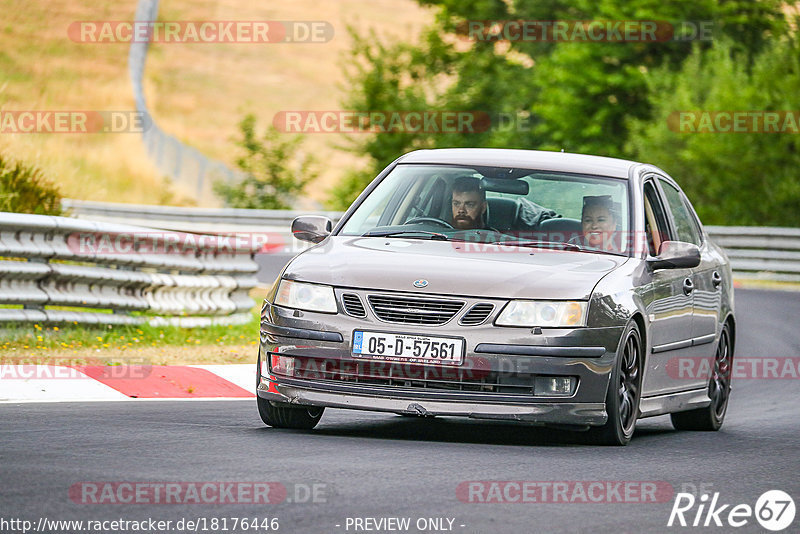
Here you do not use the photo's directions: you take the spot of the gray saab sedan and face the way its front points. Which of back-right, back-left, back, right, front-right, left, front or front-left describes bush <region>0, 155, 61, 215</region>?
back-right

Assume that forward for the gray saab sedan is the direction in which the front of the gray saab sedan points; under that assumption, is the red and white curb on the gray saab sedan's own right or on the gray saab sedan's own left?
on the gray saab sedan's own right

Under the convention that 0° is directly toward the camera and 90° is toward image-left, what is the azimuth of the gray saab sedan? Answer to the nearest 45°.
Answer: approximately 0°

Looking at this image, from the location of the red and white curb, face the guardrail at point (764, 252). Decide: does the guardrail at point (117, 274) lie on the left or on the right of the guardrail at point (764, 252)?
left

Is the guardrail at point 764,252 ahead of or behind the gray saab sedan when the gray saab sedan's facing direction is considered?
behind
